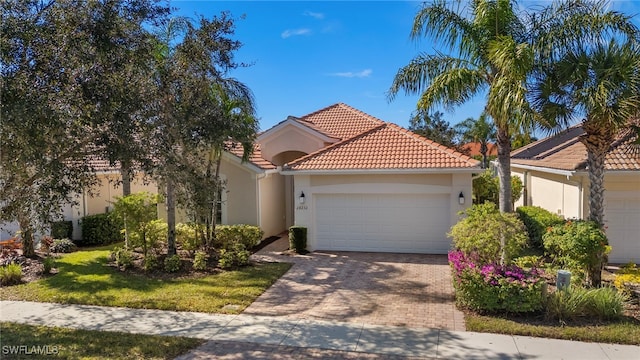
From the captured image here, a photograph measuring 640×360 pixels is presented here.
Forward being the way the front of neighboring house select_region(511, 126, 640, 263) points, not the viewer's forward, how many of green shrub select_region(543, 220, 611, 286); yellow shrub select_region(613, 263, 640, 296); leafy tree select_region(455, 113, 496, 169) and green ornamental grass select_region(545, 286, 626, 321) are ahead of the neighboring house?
3

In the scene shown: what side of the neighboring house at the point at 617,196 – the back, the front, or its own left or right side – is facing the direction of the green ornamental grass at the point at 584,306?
front

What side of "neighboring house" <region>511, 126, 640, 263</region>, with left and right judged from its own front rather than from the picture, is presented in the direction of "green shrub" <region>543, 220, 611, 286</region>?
front

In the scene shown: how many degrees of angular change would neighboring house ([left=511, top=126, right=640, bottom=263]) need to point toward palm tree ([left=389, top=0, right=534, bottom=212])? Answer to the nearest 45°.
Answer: approximately 45° to its right

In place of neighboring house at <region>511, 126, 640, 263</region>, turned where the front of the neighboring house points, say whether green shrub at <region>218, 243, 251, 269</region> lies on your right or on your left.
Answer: on your right

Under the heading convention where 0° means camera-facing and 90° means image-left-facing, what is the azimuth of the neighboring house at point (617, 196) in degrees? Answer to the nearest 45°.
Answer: approximately 0°

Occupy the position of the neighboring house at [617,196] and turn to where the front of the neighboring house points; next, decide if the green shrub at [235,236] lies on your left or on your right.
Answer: on your right

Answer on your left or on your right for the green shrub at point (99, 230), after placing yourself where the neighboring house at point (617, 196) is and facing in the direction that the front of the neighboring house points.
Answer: on your right
